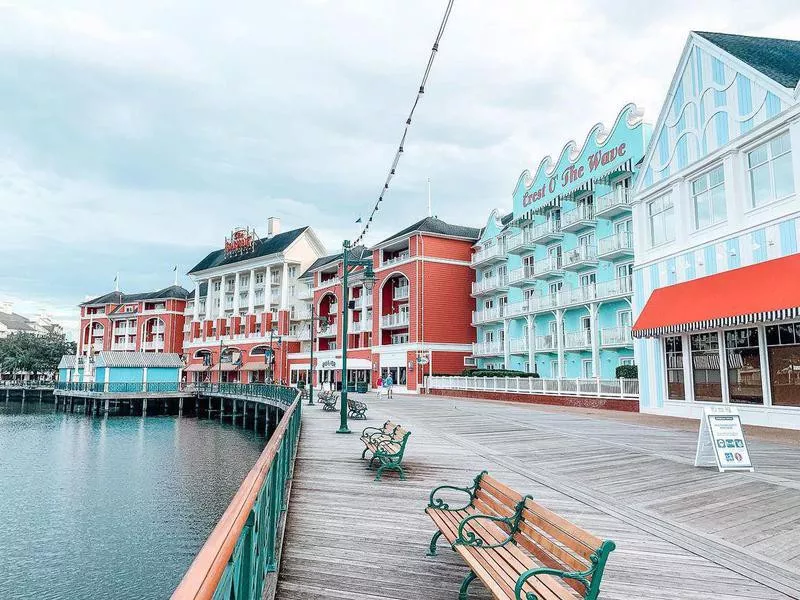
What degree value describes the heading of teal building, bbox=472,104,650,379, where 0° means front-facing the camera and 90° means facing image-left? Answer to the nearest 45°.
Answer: approximately 45°

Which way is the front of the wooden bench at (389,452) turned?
to the viewer's left

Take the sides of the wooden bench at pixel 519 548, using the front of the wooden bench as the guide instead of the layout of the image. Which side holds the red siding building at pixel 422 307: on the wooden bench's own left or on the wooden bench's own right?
on the wooden bench's own right

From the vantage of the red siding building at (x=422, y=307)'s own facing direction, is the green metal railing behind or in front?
in front

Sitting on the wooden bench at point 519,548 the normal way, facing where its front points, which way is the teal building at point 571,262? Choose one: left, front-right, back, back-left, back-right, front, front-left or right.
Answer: back-right

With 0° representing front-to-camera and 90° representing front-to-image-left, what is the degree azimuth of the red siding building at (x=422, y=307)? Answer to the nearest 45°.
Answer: approximately 45°
